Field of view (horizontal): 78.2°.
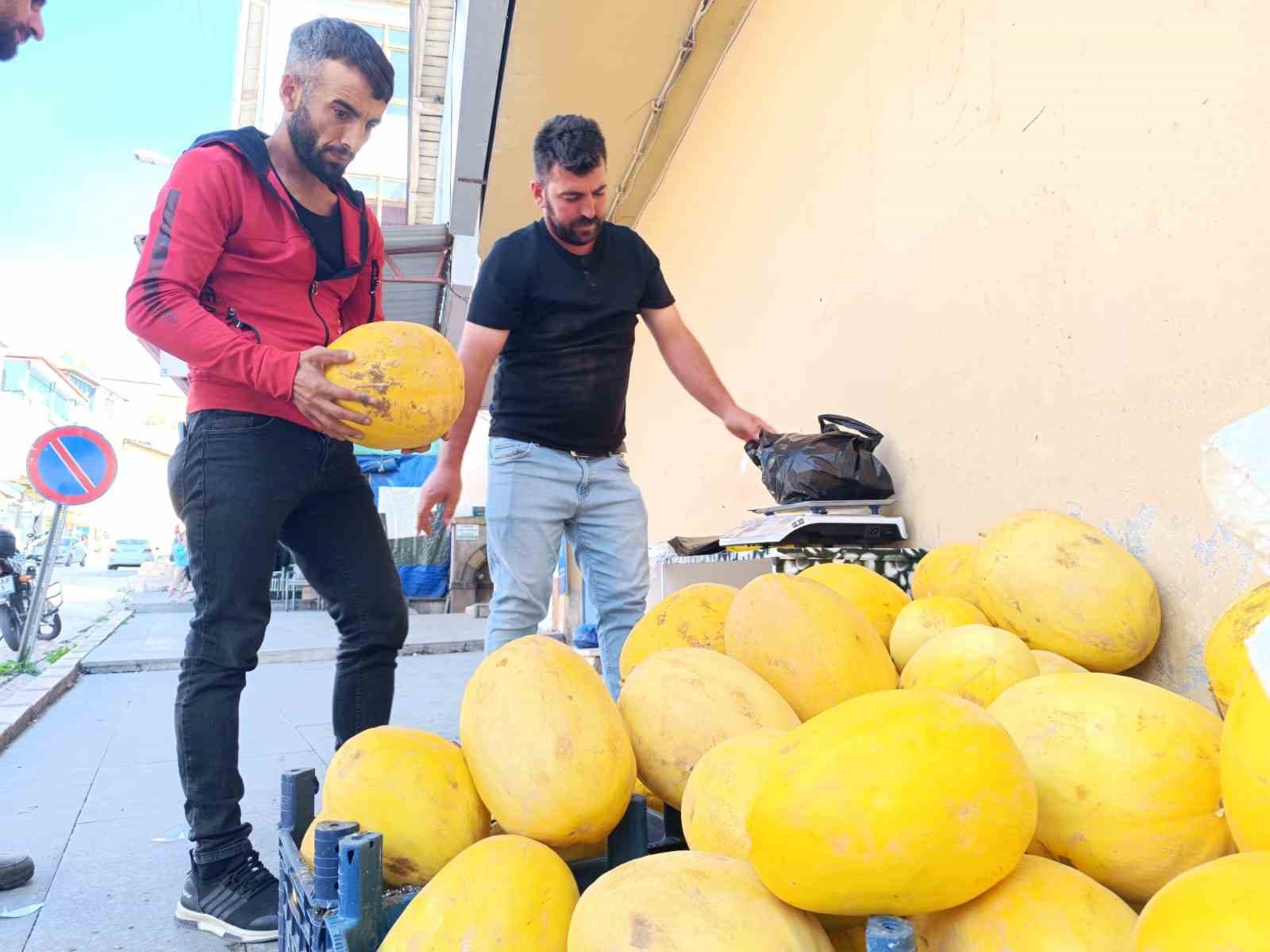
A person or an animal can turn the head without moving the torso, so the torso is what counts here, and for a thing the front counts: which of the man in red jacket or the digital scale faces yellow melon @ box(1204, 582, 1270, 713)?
the man in red jacket

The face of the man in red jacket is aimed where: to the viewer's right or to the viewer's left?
to the viewer's right

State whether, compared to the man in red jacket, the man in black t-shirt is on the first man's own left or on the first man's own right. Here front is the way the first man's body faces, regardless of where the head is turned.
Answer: on the first man's own left

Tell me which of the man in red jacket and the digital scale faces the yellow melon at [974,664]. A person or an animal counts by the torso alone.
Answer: the man in red jacket

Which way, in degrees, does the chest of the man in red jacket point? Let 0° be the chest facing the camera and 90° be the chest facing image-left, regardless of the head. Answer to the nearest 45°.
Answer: approximately 315°

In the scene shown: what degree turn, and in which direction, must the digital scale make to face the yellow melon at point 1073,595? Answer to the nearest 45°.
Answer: approximately 90° to its left

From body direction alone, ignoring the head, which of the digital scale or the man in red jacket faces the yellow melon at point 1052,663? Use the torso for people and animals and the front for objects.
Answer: the man in red jacket

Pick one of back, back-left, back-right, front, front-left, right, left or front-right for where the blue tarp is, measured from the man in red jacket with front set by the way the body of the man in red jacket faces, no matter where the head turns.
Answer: back-left

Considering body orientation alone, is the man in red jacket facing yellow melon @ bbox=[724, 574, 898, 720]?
yes
